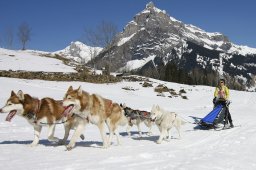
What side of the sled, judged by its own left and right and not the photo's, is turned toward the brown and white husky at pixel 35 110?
front

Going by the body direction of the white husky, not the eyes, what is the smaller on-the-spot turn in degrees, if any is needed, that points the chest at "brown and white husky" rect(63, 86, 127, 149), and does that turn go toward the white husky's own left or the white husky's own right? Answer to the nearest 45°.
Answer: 0° — it already faces it

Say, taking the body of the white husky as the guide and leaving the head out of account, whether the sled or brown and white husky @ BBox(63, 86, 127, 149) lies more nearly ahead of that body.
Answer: the brown and white husky

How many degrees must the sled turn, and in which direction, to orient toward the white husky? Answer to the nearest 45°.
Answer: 0° — it already faces it

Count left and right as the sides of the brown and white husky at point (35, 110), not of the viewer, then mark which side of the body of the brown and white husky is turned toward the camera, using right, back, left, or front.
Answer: left

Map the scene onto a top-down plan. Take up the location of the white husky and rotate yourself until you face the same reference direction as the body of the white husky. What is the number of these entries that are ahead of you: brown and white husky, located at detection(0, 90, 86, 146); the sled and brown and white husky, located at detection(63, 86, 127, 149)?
2

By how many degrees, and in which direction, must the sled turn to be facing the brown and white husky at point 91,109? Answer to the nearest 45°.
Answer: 0° — it already faces it

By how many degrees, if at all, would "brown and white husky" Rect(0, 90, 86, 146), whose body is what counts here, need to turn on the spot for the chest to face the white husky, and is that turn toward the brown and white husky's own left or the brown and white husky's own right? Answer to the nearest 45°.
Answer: approximately 180°

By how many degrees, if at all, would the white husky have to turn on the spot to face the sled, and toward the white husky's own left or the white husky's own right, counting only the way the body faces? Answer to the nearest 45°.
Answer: approximately 180°

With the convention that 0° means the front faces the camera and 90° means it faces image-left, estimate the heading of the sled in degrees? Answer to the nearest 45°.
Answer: approximately 45°
